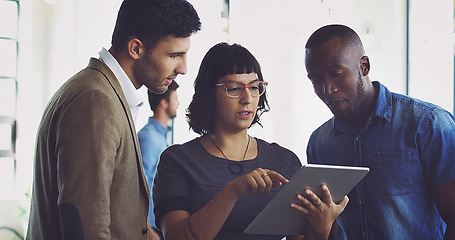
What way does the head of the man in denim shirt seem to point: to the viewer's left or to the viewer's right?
to the viewer's left

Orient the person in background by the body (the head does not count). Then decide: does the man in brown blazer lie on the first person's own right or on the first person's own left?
on the first person's own right

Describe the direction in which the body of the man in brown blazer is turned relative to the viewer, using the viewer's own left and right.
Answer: facing to the right of the viewer

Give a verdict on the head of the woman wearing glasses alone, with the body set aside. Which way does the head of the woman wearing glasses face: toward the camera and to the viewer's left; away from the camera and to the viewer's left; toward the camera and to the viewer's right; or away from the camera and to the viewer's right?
toward the camera and to the viewer's right

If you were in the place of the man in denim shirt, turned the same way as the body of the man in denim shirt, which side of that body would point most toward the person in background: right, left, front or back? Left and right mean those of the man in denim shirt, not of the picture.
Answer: right

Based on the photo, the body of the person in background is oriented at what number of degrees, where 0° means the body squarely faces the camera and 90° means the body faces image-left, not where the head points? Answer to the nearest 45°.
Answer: approximately 270°

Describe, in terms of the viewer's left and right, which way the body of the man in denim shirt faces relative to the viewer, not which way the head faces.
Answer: facing the viewer and to the left of the viewer

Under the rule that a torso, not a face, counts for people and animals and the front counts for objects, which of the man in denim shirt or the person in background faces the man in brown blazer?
the man in denim shirt
